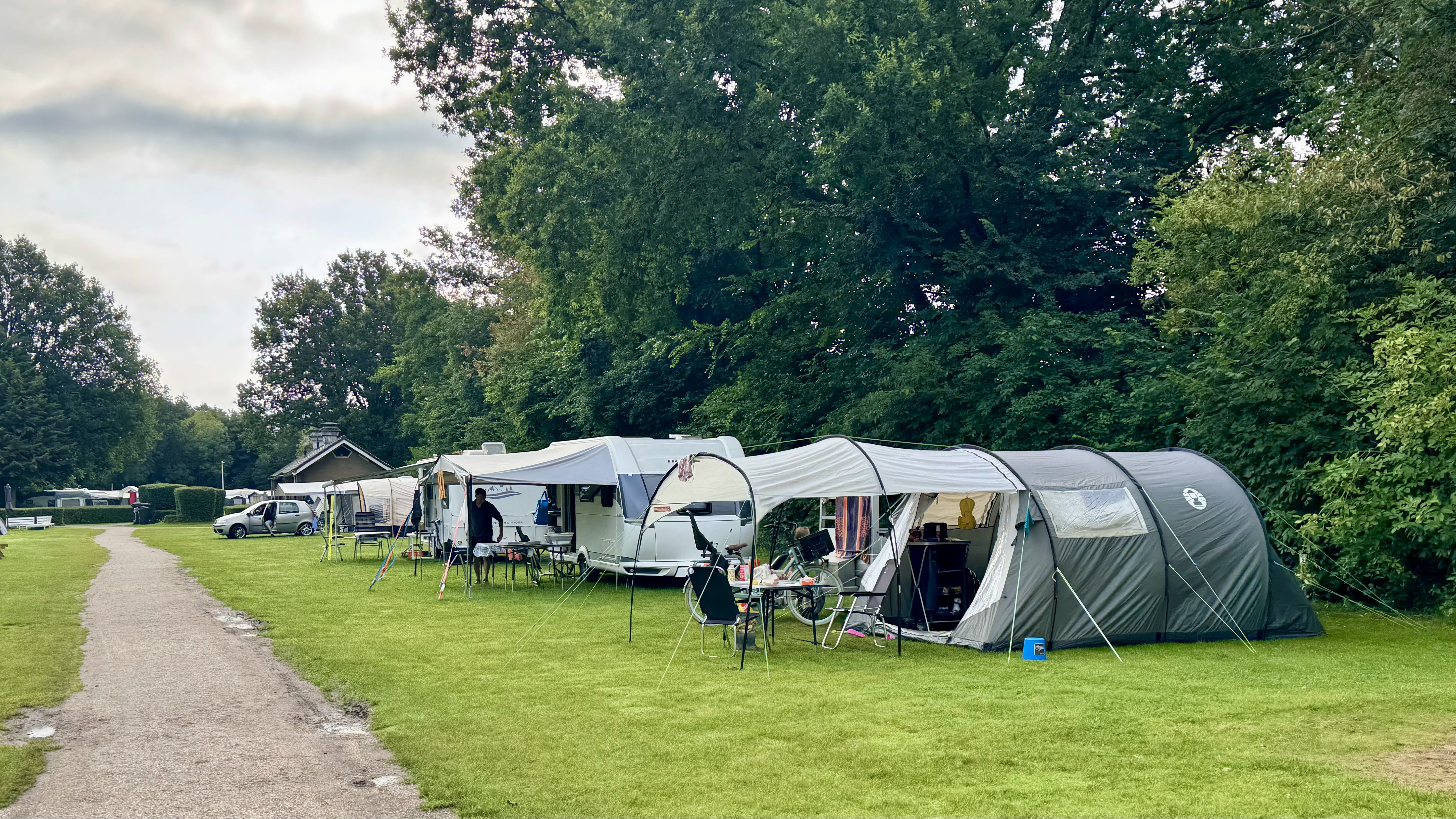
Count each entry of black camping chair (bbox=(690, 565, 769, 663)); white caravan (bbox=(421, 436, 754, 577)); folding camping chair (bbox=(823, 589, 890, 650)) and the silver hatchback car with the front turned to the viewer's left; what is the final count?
2

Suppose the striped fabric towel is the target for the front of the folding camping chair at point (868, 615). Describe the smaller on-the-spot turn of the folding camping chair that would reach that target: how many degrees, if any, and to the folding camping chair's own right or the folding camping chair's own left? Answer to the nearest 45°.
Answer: approximately 90° to the folding camping chair's own right

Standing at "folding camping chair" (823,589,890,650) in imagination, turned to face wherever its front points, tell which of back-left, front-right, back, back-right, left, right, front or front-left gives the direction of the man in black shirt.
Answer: front-right

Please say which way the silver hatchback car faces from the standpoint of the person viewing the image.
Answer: facing to the left of the viewer

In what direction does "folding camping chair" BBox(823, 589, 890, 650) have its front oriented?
to the viewer's left

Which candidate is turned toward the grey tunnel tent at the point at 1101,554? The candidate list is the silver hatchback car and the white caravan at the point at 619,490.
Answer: the white caravan

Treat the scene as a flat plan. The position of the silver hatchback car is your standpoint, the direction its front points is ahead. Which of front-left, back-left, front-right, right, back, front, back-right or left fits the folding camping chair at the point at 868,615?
left

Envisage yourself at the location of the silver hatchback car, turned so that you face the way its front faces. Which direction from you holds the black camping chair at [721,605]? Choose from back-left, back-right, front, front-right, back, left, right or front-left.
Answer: left

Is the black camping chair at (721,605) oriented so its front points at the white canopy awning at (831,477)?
yes

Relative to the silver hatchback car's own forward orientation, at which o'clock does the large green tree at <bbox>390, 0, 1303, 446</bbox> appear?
The large green tree is roughly at 8 o'clock from the silver hatchback car.

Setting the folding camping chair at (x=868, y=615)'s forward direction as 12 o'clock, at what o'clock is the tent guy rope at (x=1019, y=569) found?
The tent guy rope is roughly at 7 o'clock from the folding camping chair.

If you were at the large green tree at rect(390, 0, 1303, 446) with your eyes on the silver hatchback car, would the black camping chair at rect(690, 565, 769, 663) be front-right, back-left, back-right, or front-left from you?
back-left

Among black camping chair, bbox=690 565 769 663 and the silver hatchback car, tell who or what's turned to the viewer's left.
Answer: the silver hatchback car
